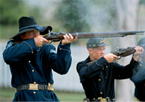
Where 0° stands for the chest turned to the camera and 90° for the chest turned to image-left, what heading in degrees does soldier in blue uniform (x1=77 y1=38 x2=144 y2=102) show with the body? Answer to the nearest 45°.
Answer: approximately 315°

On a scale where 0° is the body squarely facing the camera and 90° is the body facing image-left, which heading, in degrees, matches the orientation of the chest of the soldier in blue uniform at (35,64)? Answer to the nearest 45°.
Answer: approximately 0°

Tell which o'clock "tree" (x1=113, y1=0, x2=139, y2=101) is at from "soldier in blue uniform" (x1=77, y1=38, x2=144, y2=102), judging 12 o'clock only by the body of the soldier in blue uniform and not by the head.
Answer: The tree is roughly at 8 o'clock from the soldier in blue uniform.

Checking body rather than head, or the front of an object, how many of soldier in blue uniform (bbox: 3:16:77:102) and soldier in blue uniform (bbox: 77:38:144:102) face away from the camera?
0

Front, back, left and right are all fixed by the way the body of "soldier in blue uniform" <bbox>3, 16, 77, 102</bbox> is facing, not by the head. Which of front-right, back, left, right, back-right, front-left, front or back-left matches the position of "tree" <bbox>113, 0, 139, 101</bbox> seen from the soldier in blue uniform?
back-left

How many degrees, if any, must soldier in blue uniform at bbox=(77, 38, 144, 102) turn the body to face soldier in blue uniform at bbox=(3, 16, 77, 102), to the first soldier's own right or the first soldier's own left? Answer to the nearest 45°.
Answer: approximately 90° to the first soldier's own right

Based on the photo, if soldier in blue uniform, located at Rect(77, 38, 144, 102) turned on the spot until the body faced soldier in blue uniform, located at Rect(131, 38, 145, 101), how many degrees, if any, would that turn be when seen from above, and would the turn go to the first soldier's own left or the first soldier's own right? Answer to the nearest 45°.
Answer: approximately 45° to the first soldier's own left

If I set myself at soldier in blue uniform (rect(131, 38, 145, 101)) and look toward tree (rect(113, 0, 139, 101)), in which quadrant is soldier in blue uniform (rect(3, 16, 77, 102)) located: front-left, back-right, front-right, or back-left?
back-left
